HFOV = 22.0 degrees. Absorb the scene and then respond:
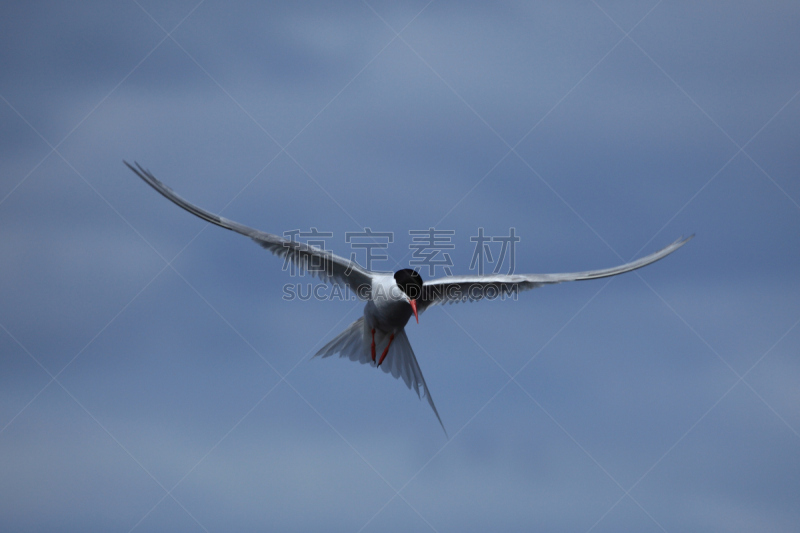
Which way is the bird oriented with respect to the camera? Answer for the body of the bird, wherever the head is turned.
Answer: toward the camera
